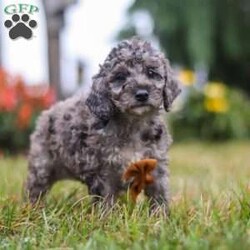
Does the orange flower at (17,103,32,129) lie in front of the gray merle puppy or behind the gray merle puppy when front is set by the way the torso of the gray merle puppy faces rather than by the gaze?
behind

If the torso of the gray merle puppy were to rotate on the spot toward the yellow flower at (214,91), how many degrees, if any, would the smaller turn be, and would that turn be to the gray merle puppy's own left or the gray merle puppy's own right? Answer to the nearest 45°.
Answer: approximately 135° to the gray merle puppy's own left

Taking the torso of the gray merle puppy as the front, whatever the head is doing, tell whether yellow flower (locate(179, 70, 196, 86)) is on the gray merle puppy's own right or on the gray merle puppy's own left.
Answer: on the gray merle puppy's own left

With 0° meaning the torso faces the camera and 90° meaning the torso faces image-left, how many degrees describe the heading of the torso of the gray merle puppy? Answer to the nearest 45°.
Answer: approximately 315°

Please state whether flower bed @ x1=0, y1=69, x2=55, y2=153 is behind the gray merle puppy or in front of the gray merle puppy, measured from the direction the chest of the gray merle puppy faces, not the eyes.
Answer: behind

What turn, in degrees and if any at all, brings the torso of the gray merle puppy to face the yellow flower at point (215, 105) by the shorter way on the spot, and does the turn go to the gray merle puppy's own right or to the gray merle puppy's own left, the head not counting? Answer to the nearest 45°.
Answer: approximately 135° to the gray merle puppy's own left
